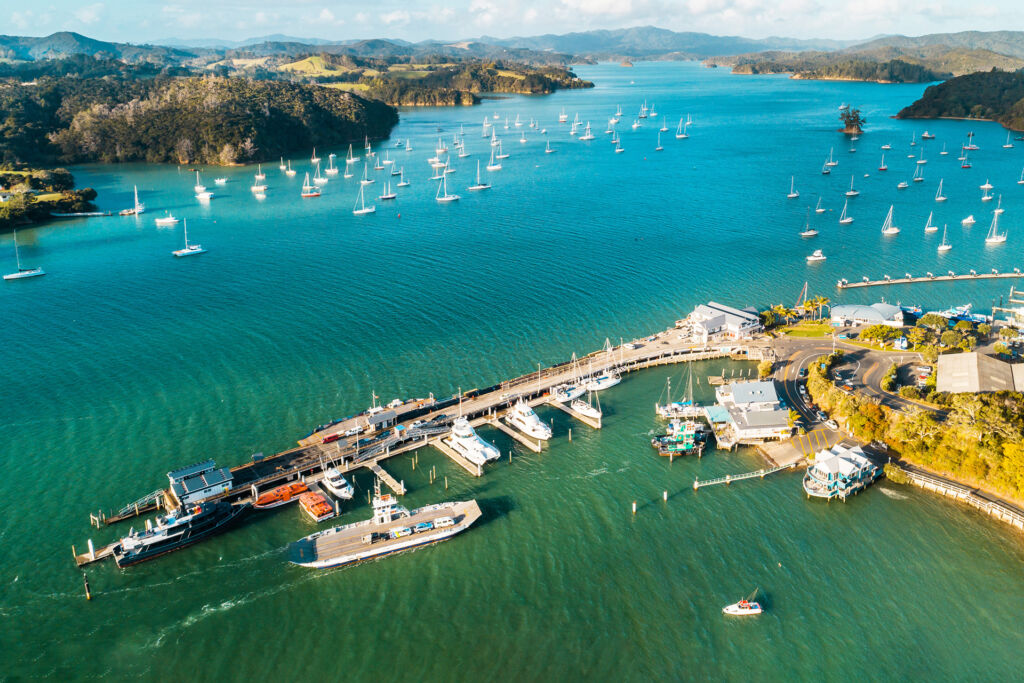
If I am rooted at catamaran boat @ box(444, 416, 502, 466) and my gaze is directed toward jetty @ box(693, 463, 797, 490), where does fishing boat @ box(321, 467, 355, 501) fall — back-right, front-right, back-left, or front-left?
back-right

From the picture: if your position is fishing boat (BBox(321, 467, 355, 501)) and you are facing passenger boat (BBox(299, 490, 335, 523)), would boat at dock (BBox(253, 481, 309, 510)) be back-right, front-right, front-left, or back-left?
front-right

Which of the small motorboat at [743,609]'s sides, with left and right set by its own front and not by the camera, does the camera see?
left

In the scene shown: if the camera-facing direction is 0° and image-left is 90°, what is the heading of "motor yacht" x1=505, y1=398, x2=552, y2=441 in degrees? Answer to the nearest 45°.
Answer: approximately 315°

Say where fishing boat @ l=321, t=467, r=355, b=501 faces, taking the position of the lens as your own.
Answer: facing the viewer and to the right of the viewer

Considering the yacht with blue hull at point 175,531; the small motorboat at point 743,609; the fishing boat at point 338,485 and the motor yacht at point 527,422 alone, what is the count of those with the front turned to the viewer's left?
1
